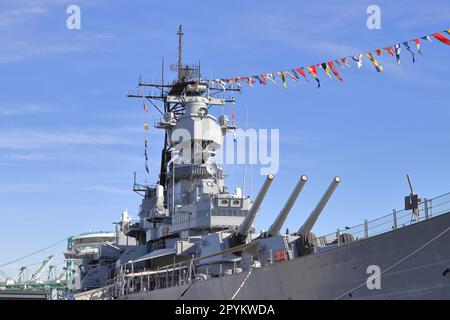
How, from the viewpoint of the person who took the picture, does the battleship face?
facing the viewer and to the right of the viewer
